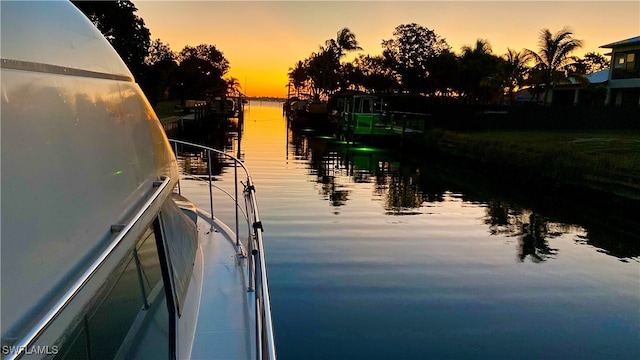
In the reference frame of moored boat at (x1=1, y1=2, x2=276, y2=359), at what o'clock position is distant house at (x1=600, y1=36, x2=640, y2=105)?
The distant house is roughly at 2 o'clock from the moored boat.

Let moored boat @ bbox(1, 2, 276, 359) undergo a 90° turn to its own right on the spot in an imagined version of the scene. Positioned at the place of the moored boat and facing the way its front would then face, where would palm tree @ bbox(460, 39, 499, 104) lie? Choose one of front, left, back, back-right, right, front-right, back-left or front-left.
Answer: front-left

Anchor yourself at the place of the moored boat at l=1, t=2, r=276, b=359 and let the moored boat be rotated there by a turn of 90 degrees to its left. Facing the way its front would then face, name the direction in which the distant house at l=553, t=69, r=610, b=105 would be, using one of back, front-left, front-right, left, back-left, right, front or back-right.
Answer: back-right

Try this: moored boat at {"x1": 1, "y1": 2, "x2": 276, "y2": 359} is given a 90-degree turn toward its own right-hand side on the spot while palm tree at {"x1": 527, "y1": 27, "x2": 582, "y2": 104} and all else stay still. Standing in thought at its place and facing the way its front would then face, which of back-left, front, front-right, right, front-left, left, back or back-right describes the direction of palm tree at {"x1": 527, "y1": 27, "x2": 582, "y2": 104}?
front-left

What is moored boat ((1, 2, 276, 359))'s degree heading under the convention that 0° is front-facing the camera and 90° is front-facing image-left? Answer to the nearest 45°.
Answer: approximately 180°

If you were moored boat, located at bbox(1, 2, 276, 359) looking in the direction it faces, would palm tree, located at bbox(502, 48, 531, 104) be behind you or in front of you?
in front
